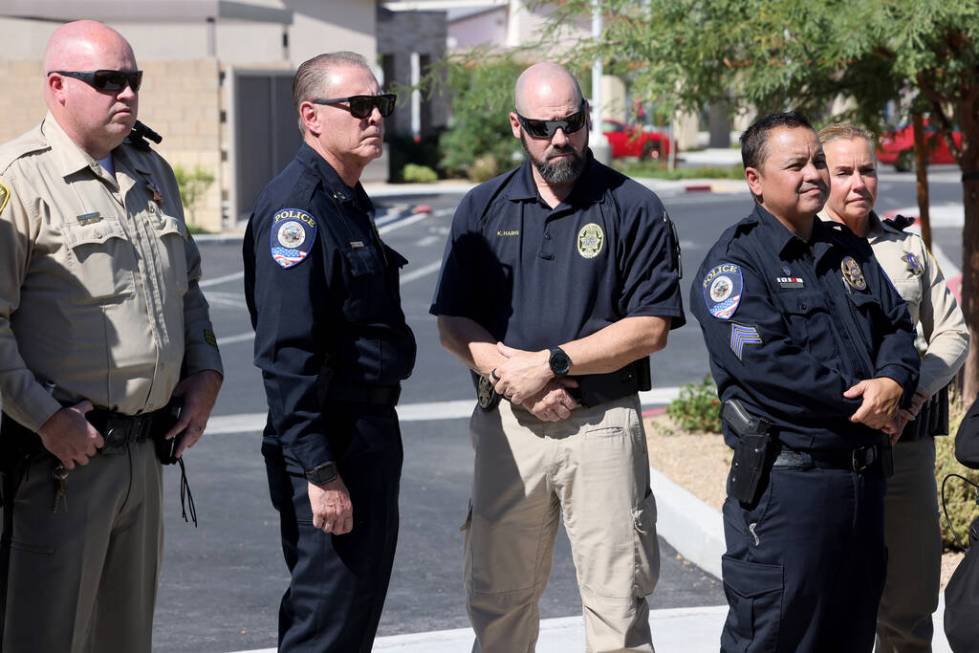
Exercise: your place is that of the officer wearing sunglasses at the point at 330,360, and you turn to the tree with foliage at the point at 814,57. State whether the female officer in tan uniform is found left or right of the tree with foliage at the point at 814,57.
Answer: right

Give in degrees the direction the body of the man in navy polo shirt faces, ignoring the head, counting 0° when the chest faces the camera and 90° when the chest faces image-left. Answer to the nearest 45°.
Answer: approximately 0°

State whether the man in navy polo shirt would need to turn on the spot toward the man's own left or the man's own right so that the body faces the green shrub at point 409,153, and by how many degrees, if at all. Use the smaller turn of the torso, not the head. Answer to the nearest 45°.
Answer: approximately 180°

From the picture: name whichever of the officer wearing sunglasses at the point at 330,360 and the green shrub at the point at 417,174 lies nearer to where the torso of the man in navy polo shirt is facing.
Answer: the officer wearing sunglasses
